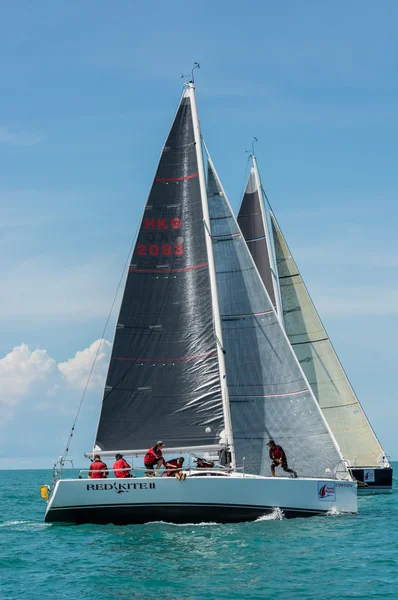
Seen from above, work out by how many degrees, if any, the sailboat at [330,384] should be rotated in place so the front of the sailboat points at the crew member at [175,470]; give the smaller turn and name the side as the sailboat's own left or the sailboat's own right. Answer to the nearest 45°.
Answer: approximately 90° to the sailboat's own right

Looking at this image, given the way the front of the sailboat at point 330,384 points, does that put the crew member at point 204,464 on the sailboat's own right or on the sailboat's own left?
on the sailboat's own right

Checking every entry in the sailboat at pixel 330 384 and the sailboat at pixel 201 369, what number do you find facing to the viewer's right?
2

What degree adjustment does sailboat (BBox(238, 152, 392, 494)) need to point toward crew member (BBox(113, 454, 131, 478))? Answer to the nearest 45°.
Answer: approximately 90° to its right

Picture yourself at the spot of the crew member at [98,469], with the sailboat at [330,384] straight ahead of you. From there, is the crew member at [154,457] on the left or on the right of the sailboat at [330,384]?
right

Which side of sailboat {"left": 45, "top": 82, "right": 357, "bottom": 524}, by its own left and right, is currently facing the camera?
right

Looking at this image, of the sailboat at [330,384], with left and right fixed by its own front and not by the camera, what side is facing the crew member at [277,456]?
right

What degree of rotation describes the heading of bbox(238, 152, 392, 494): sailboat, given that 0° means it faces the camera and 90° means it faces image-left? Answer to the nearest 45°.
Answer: approximately 270°

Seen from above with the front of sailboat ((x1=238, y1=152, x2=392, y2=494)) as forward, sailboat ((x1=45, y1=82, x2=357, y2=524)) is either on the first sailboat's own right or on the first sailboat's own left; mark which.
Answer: on the first sailboat's own right

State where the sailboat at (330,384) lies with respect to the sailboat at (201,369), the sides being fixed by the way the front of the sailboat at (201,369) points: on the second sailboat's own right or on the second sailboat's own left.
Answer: on the second sailboat's own left
